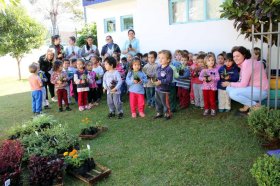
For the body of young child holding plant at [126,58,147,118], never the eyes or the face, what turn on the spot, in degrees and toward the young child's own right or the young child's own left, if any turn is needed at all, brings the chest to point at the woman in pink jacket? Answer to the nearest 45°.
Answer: approximately 45° to the young child's own left

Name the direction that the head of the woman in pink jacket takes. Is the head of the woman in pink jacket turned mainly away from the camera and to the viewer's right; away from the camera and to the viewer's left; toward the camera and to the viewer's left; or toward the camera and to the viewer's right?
toward the camera and to the viewer's left

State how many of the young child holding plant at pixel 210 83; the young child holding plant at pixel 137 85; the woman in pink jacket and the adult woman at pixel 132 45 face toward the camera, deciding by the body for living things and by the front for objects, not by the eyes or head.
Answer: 3

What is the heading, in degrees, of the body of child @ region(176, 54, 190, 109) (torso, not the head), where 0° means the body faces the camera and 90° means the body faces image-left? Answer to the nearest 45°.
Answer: approximately 45°

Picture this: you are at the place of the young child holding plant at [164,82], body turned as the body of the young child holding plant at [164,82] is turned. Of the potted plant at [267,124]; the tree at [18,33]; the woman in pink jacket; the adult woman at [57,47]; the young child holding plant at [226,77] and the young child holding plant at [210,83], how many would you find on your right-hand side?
2

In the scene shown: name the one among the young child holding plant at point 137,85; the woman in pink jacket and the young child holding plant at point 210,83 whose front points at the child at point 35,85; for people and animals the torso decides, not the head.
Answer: the woman in pink jacket

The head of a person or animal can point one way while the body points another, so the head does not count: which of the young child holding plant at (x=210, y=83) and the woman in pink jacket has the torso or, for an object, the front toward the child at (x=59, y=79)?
the woman in pink jacket

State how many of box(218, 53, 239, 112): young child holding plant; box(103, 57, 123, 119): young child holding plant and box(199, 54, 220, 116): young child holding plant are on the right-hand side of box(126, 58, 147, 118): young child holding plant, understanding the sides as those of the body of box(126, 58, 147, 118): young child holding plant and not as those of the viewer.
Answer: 1

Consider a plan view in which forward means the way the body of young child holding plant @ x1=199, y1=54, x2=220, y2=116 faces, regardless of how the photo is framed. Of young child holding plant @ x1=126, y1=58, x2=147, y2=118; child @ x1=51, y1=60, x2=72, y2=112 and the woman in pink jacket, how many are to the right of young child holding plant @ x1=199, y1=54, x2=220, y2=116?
2

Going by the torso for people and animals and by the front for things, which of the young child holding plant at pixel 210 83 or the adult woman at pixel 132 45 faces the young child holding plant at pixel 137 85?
the adult woman

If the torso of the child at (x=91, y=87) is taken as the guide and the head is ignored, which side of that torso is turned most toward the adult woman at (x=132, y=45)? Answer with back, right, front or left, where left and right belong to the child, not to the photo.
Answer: back

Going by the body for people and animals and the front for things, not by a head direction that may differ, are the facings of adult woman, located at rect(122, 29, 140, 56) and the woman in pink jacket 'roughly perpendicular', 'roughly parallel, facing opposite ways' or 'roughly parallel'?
roughly perpendicular

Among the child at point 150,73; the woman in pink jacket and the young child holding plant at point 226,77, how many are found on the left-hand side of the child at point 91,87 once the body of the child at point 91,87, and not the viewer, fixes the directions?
3
